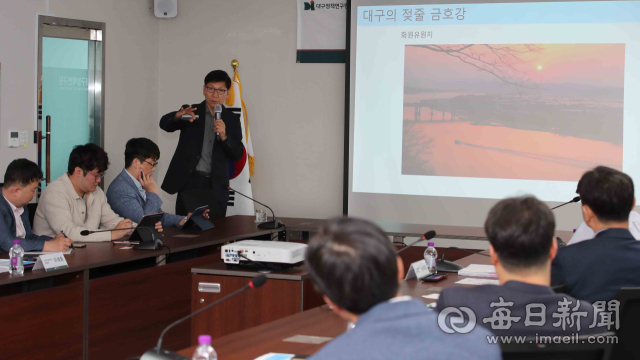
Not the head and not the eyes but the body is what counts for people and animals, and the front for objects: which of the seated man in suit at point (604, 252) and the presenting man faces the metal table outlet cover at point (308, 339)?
the presenting man

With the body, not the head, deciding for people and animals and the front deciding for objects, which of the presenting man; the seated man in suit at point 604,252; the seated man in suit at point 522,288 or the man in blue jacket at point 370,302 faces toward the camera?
the presenting man

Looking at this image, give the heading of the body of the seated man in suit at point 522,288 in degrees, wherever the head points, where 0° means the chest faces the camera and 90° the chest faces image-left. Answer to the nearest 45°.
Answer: approximately 180°

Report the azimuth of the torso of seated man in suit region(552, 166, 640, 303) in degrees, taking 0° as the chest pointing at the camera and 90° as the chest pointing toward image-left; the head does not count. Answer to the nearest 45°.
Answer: approximately 180°

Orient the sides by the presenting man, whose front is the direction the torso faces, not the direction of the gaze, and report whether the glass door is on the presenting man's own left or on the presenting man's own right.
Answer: on the presenting man's own right

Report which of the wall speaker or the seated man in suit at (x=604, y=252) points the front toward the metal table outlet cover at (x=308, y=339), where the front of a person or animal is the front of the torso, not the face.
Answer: the wall speaker

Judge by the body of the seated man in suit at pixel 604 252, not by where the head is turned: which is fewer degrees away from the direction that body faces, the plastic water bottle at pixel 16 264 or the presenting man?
the presenting man

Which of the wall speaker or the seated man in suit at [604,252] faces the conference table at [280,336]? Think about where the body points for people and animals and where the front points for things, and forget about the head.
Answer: the wall speaker

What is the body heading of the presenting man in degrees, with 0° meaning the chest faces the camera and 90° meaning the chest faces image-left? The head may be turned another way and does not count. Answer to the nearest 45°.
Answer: approximately 0°

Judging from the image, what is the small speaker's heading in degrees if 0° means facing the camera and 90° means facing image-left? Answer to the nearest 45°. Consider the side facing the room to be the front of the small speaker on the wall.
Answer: approximately 0°

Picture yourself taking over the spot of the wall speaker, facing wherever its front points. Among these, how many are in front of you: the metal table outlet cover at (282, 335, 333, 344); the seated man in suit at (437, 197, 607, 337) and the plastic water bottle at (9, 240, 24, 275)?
3
